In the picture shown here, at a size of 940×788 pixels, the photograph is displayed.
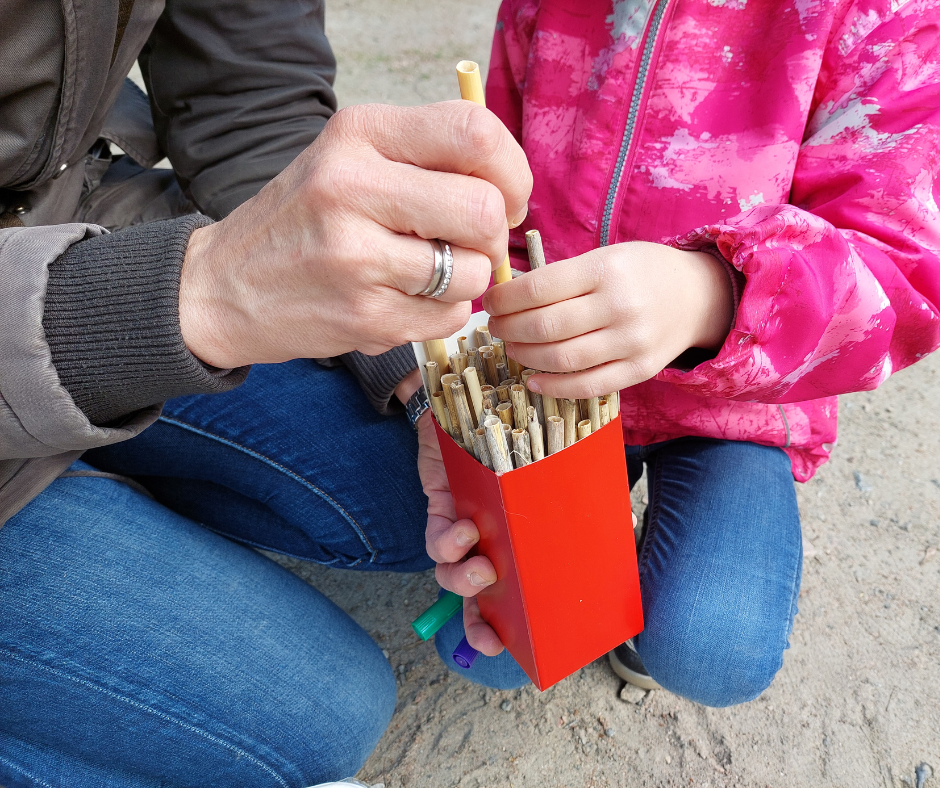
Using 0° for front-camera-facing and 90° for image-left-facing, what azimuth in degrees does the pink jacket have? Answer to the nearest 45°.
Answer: approximately 45°
